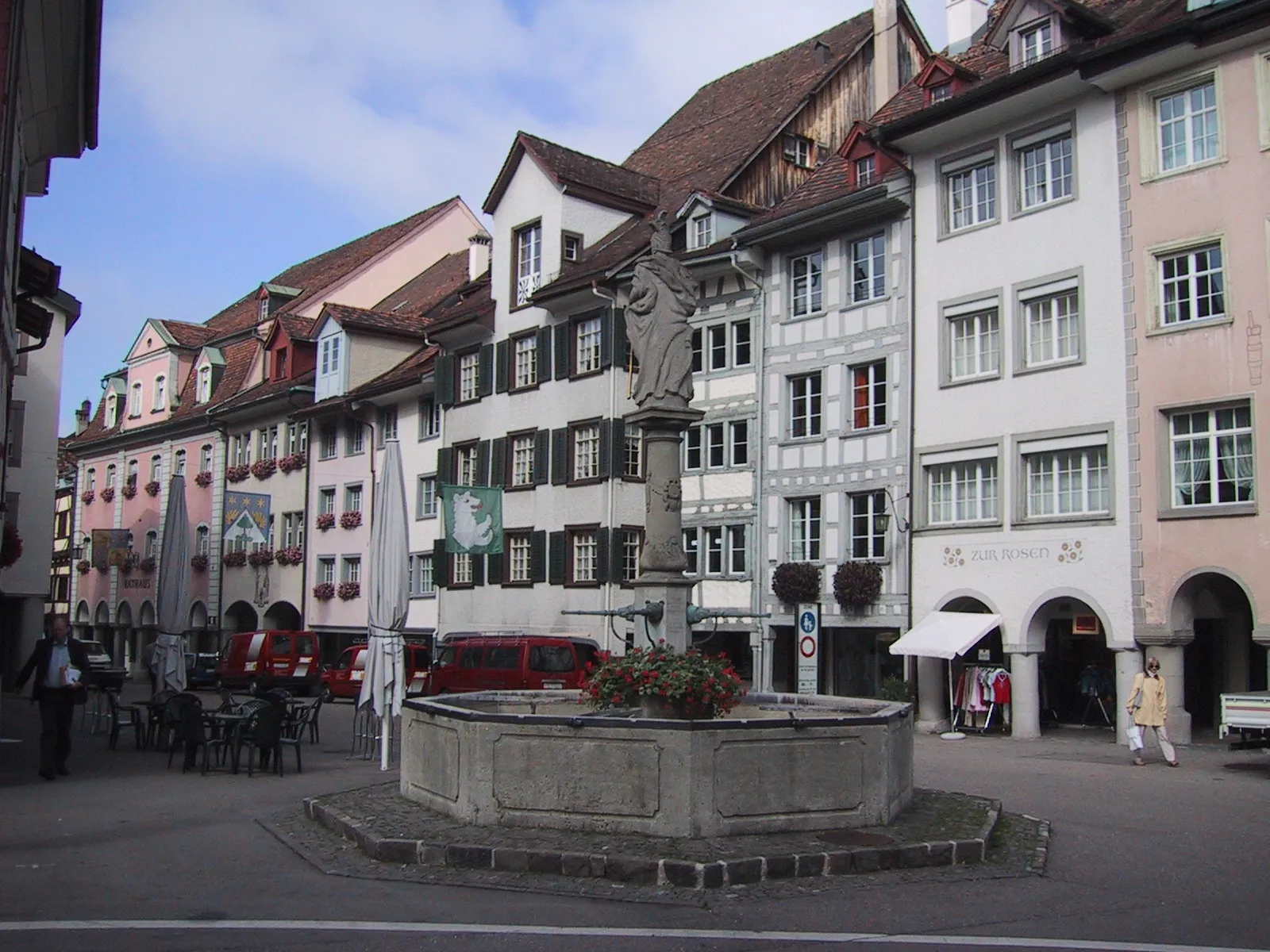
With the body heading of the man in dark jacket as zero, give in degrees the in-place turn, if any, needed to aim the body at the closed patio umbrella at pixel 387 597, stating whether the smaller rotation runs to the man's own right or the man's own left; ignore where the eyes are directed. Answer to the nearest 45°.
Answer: approximately 90° to the man's own left

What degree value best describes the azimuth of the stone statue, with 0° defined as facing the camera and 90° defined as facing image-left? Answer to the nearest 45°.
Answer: approximately 0°

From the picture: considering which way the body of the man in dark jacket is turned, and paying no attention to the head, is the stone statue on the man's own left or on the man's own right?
on the man's own left

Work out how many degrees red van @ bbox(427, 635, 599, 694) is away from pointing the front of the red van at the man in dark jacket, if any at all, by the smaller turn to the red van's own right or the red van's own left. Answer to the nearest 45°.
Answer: approximately 90° to the red van's own left

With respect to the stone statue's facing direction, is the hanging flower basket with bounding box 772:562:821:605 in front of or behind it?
behind

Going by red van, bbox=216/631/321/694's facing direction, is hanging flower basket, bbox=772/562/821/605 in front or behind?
behind
